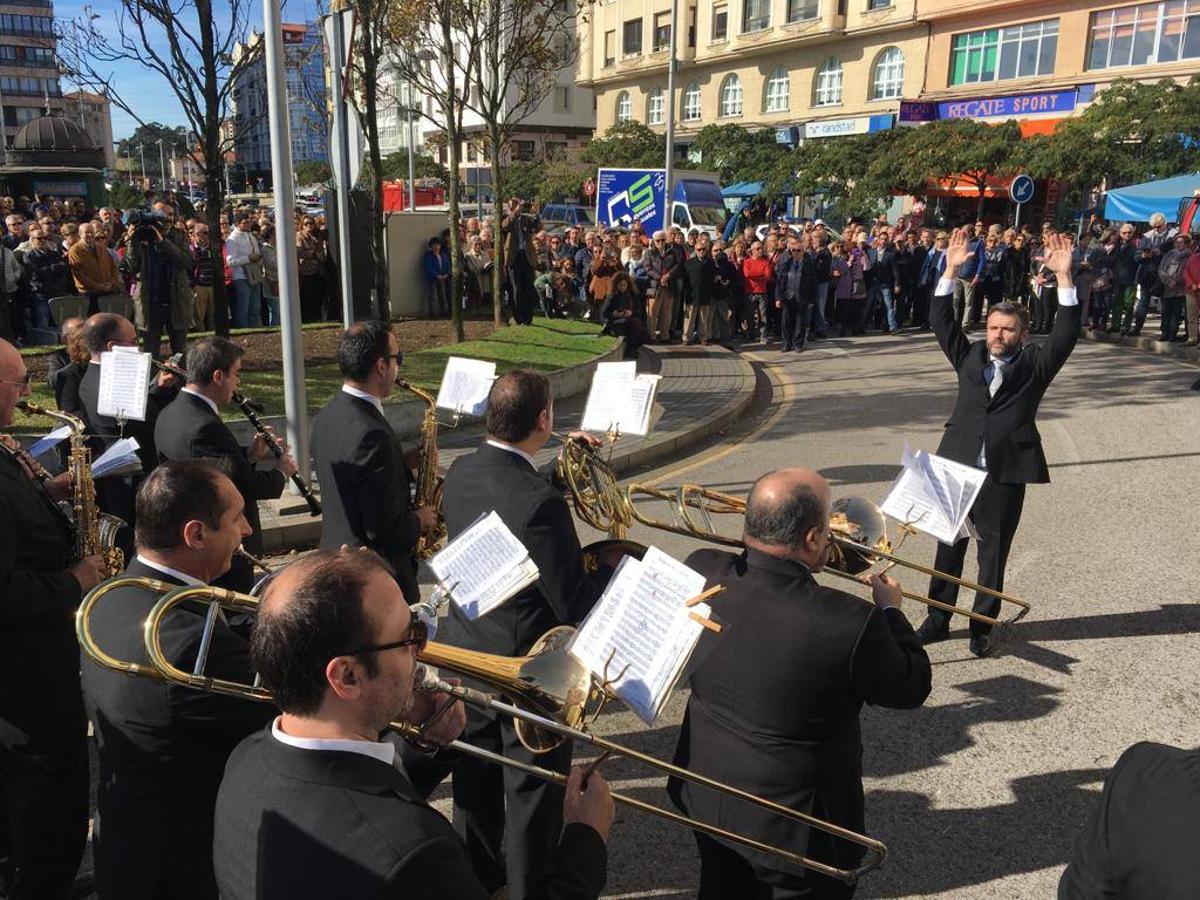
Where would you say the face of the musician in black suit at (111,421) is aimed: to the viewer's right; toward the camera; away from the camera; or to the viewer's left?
to the viewer's right

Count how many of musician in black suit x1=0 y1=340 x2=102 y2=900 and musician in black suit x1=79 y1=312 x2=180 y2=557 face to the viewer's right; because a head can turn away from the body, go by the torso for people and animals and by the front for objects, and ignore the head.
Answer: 2

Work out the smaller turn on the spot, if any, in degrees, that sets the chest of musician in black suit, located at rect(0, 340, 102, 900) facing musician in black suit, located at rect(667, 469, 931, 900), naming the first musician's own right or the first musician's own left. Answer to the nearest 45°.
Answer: approximately 45° to the first musician's own right

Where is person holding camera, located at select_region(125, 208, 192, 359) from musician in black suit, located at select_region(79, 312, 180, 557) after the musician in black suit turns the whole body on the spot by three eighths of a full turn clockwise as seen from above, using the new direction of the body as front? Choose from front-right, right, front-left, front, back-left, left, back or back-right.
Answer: back-right

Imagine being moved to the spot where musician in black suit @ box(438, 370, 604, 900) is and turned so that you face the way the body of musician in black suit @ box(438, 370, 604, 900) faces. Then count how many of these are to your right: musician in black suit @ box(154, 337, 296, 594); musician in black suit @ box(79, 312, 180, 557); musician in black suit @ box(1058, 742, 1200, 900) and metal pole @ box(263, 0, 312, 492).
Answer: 1

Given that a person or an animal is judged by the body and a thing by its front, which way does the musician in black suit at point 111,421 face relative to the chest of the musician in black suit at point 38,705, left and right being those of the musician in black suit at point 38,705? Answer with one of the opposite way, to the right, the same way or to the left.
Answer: the same way

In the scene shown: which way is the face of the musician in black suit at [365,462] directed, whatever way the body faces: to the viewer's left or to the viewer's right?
to the viewer's right

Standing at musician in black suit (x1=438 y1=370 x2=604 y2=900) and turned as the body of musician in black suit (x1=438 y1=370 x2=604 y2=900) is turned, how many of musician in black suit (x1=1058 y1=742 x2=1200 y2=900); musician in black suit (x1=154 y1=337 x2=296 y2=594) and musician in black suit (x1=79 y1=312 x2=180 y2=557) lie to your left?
2

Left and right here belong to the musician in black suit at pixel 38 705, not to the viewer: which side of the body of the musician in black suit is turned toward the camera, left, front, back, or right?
right

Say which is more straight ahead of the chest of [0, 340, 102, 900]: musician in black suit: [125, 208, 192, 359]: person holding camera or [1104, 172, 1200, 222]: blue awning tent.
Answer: the blue awning tent

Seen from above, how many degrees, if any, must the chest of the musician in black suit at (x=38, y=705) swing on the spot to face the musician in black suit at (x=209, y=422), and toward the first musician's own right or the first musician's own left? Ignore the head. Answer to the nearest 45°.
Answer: approximately 45° to the first musician's own left

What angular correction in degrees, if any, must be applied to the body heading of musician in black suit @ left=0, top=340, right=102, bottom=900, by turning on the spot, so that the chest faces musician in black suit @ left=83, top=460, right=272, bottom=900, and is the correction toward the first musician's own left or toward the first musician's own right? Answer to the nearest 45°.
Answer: approximately 90° to the first musician's own right

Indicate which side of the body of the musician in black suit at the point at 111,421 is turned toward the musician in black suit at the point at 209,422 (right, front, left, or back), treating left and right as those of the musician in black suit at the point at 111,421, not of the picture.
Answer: right

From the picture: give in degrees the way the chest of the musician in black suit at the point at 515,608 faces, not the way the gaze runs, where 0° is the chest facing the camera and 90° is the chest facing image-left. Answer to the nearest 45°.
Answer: approximately 225°

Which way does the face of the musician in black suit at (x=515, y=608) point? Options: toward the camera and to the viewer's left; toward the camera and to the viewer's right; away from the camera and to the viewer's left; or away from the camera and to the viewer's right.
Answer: away from the camera and to the viewer's right

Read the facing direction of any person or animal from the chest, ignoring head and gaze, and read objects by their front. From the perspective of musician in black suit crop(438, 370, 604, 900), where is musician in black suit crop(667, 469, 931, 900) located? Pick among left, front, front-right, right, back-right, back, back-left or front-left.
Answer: right

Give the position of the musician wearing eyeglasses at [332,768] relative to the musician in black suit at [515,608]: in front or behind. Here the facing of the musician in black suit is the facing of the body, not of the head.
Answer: behind

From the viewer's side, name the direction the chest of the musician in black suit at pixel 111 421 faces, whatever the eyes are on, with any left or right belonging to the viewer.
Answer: facing to the right of the viewer

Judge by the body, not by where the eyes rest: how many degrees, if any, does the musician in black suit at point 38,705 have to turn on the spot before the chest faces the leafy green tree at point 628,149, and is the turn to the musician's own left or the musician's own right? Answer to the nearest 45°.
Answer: approximately 45° to the musician's own left

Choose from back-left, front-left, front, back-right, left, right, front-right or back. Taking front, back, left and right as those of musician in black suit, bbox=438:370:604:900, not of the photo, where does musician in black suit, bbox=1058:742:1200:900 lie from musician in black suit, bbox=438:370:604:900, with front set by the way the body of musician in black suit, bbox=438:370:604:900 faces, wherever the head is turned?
right
